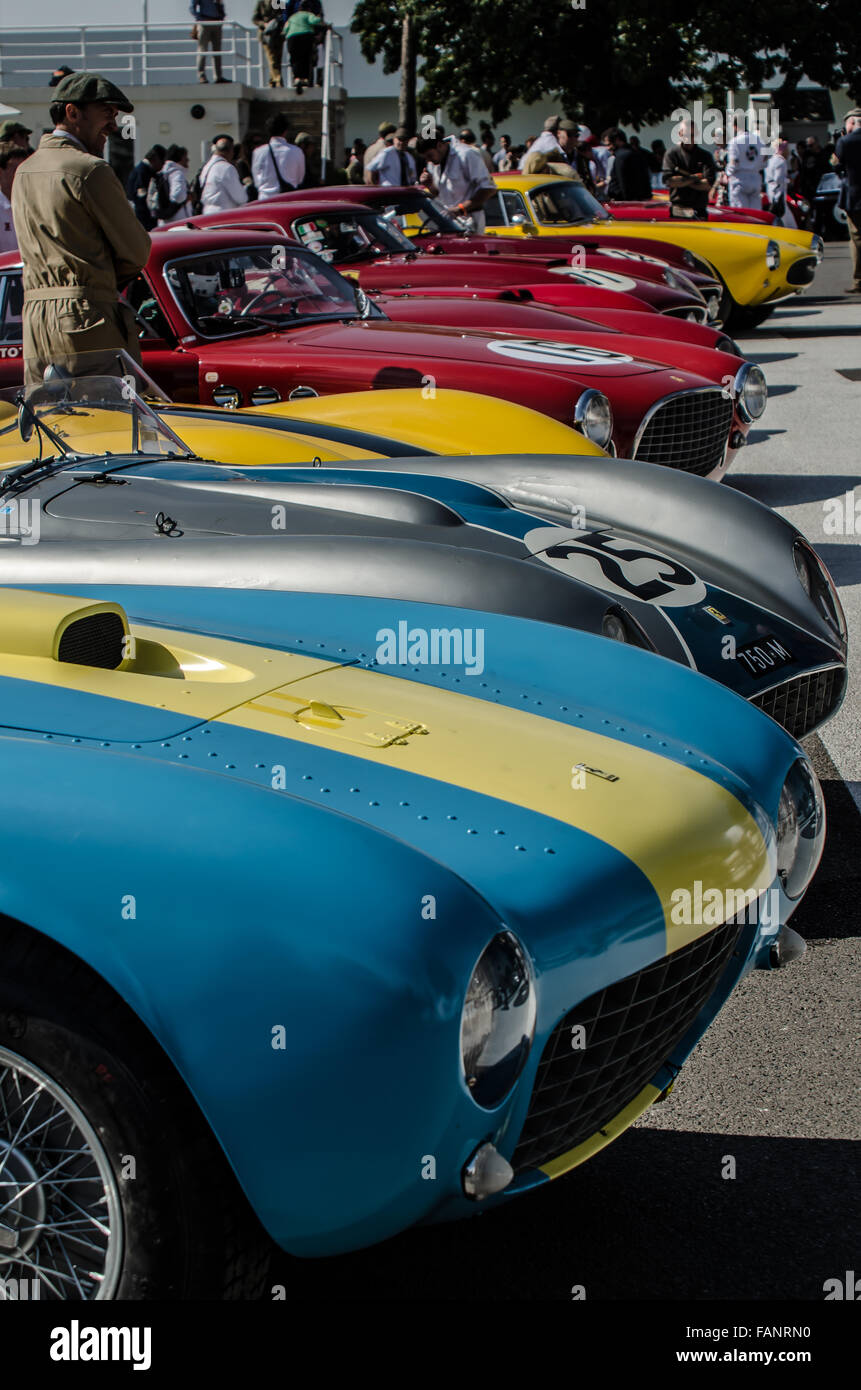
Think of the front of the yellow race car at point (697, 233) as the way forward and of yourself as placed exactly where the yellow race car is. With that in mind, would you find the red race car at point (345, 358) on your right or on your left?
on your right

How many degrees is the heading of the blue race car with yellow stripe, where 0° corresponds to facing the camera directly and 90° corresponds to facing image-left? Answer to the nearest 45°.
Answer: approximately 315°

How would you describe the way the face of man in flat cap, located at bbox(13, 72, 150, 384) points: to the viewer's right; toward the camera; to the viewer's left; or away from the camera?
to the viewer's right

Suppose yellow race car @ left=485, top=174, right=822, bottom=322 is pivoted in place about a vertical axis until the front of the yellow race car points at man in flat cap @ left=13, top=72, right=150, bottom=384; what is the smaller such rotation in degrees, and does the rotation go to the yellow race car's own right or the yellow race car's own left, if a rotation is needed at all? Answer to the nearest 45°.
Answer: approximately 45° to the yellow race car's own right

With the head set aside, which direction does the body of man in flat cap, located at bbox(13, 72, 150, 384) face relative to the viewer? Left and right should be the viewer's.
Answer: facing away from the viewer and to the right of the viewer

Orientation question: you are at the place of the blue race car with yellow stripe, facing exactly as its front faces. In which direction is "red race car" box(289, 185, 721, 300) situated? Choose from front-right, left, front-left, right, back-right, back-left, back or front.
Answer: back-left

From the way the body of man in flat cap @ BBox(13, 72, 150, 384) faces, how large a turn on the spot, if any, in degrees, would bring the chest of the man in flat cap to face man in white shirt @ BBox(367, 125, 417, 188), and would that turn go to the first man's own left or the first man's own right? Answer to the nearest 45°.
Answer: approximately 45° to the first man's own left

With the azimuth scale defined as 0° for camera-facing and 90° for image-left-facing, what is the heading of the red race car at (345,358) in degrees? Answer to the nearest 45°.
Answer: approximately 315°
